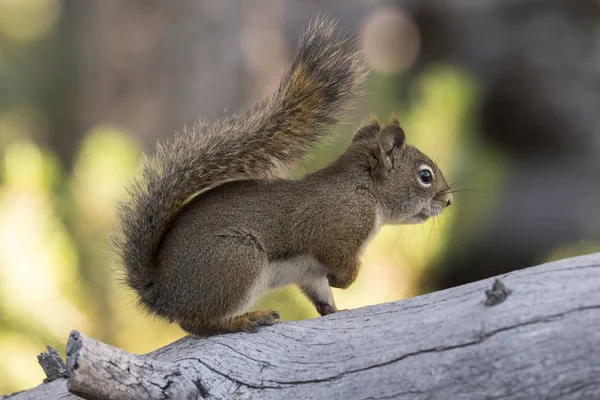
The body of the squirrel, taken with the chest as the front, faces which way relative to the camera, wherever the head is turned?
to the viewer's right
